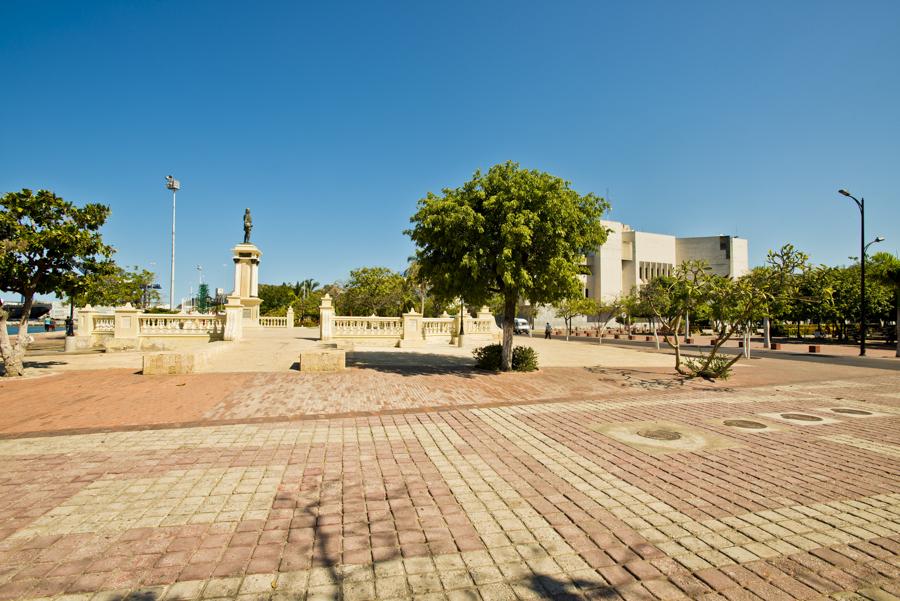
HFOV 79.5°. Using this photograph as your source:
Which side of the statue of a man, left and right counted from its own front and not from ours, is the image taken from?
front

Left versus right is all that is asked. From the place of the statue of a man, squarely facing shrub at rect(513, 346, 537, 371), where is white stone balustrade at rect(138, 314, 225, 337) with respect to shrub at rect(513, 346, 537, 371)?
right

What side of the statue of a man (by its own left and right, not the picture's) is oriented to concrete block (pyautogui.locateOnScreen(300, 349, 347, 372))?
front

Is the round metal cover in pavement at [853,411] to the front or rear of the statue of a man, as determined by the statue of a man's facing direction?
to the front

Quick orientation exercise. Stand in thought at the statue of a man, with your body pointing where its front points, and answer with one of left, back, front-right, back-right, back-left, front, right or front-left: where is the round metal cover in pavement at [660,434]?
front

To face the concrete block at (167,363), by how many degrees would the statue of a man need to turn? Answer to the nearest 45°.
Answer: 0° — it already faces it

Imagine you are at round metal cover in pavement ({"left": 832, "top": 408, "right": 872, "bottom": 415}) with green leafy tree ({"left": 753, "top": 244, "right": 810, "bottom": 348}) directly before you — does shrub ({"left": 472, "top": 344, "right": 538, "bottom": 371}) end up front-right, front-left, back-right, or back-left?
front-left

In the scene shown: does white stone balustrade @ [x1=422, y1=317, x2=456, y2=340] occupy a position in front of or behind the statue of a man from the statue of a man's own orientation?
in front

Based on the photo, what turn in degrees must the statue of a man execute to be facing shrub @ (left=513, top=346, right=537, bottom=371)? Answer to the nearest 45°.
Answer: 0° — it already faces it

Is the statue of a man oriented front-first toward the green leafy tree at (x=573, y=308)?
no

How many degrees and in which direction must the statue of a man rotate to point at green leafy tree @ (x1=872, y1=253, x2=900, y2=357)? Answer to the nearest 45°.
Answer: approximately 45° to its left
